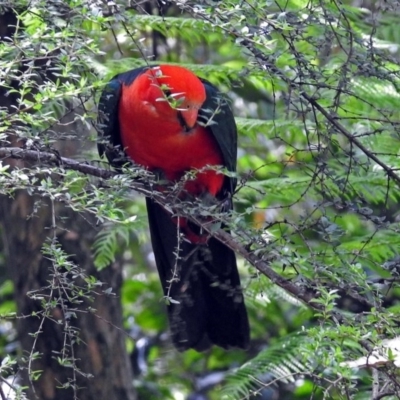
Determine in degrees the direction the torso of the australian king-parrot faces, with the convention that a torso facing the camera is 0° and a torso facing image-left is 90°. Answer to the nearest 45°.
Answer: approximately 0°
